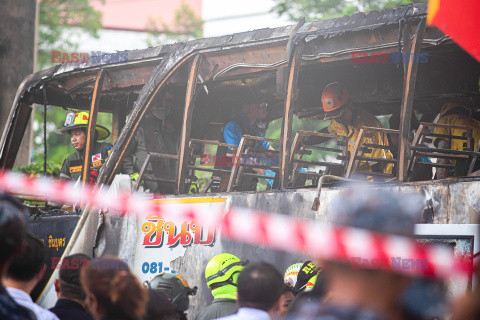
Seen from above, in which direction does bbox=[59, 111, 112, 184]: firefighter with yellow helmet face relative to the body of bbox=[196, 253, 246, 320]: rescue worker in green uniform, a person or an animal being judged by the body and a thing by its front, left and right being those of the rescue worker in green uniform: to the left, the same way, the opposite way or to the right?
the opposite way

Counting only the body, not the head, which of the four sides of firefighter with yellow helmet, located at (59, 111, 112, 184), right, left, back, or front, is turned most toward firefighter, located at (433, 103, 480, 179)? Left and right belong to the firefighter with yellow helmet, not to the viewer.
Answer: left

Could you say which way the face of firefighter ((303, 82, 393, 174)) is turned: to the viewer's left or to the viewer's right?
to the viewer's left

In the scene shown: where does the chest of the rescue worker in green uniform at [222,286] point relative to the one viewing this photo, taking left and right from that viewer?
facing away from the viewer and to the right of the viewer

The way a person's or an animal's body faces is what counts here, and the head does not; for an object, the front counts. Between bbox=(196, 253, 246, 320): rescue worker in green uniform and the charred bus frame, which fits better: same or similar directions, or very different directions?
very different directions
